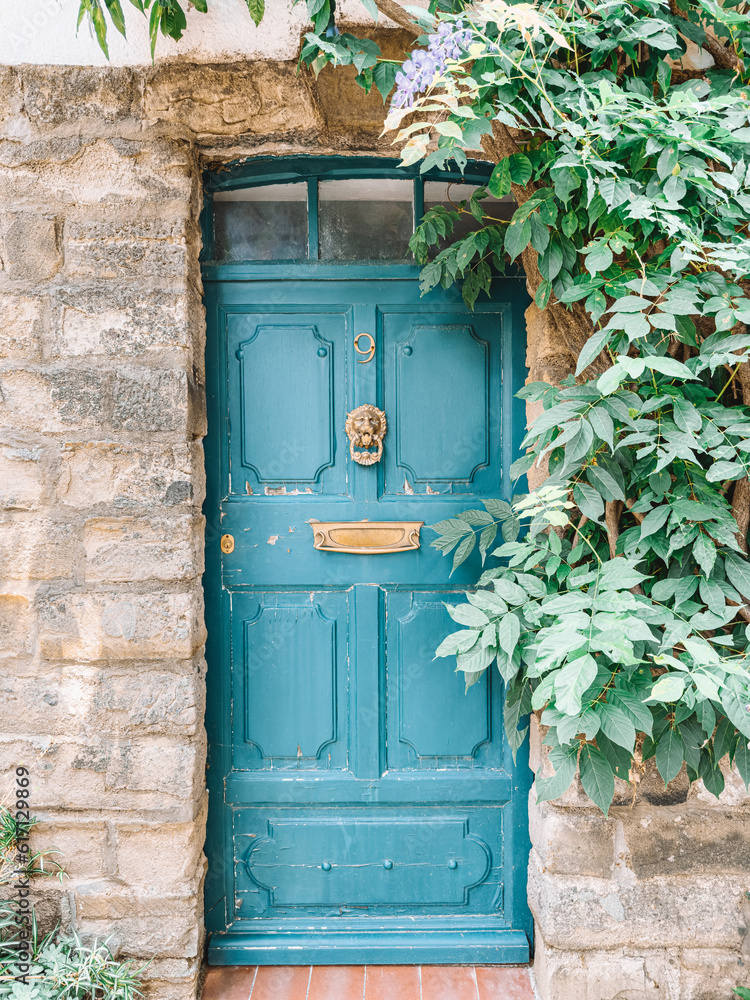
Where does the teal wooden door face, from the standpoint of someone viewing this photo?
facing the viewer
